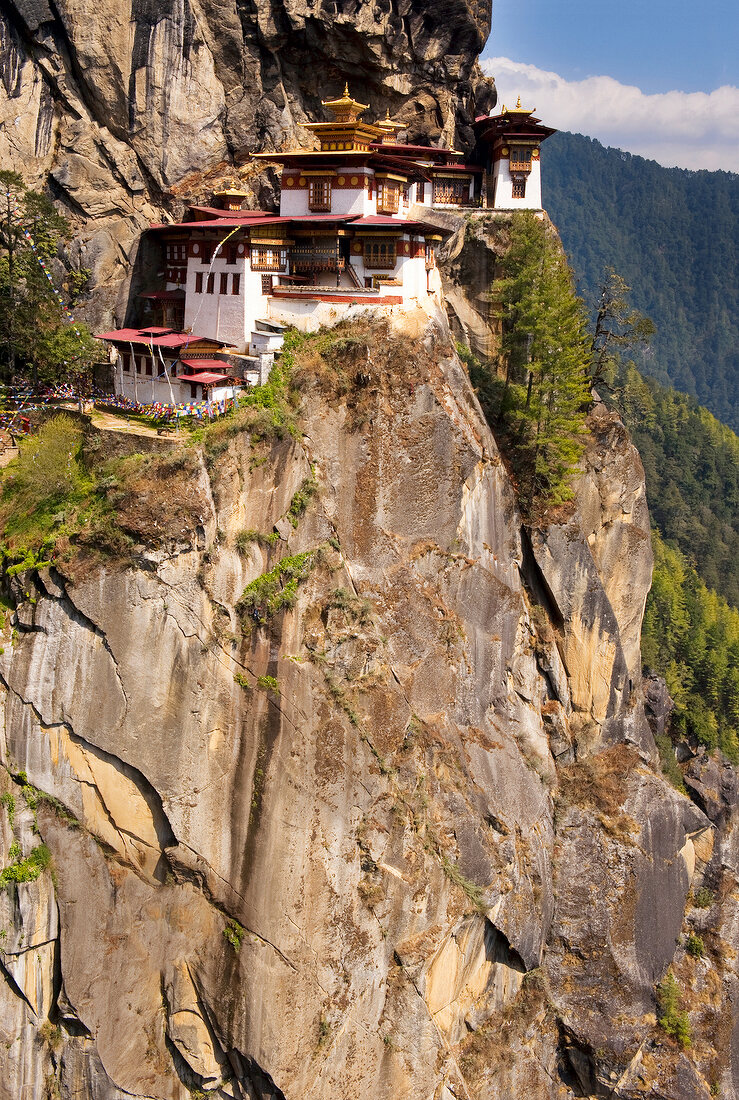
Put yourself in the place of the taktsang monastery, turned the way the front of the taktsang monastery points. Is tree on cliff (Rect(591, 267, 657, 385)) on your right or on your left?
on your left

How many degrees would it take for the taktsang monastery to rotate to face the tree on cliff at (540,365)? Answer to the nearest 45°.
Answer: approximately 90° to its left

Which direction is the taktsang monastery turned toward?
toward the camera

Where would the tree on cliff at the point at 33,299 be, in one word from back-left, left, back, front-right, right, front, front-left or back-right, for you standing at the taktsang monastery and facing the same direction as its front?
right

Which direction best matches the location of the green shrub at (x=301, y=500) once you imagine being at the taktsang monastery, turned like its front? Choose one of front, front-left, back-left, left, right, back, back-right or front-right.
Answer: front

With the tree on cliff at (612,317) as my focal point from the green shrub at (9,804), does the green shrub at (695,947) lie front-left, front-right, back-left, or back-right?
front-right

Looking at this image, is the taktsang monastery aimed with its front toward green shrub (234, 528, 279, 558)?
yes

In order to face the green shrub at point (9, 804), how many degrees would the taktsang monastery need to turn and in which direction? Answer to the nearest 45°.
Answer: approximately 45° to its right

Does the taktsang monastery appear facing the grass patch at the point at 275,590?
yes

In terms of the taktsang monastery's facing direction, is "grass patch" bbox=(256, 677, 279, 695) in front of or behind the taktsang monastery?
in front
